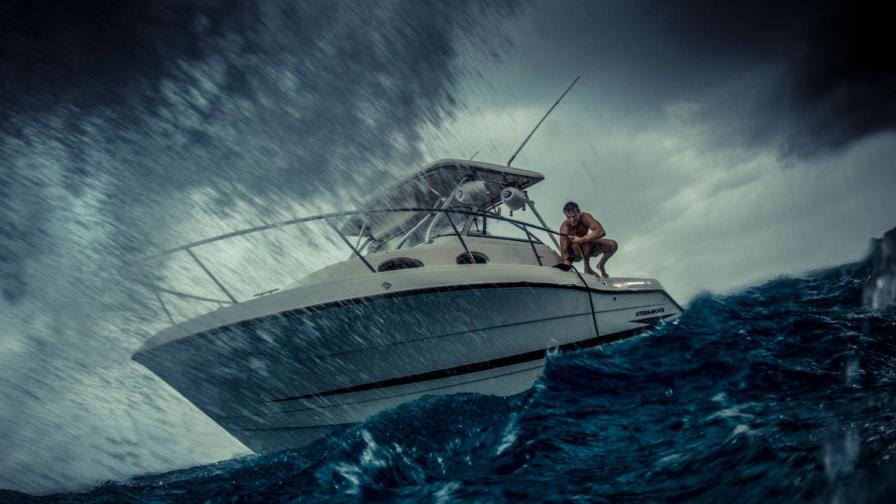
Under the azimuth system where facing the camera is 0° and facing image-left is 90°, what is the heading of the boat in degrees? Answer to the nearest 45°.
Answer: approximately 45°
